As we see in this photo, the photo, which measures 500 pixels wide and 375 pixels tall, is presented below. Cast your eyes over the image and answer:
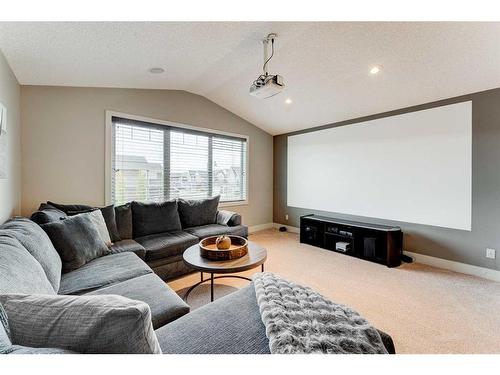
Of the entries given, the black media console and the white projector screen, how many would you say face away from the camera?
0

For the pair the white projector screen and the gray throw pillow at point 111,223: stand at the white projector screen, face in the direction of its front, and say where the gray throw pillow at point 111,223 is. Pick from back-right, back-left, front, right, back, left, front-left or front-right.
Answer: front

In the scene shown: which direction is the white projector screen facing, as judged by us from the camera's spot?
facing the viewer and to the left of the viewer

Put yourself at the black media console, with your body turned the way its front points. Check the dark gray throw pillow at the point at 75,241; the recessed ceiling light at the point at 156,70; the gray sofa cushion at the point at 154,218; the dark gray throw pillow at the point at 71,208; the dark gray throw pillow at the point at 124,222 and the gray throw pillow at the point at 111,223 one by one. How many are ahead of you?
6

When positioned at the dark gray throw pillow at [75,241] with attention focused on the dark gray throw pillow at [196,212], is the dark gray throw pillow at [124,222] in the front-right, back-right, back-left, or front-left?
front-left

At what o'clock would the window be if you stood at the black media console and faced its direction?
The window is roughly at 1 o'clock from the black media console.

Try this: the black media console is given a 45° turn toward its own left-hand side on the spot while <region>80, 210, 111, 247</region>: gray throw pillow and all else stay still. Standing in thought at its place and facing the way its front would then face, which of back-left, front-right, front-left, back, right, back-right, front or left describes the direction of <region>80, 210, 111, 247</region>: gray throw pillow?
front-right

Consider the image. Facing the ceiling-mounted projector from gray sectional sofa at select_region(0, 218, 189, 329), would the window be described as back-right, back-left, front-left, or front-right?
front-left

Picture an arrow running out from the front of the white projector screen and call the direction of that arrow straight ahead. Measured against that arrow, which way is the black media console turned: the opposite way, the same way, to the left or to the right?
the same way

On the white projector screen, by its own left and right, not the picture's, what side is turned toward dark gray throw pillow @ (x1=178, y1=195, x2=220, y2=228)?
front

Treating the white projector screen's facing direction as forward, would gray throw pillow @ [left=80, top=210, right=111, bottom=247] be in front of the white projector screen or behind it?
in front

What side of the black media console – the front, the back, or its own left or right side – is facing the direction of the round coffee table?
front

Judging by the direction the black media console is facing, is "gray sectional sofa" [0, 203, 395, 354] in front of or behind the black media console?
in front

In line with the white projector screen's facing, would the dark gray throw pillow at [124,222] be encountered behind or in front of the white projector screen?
in front
